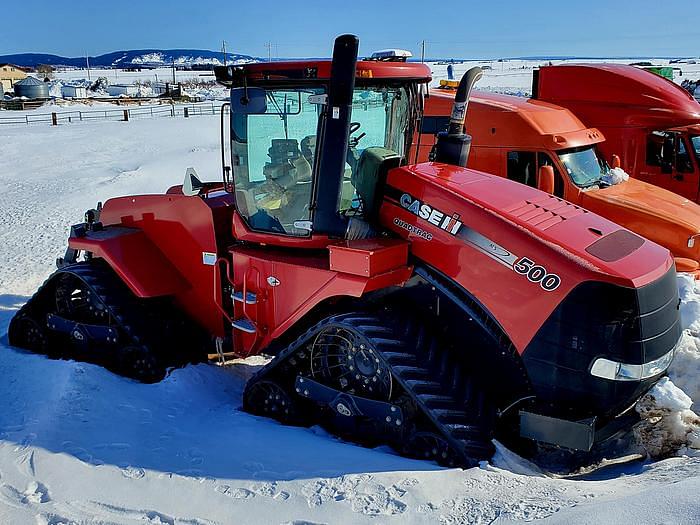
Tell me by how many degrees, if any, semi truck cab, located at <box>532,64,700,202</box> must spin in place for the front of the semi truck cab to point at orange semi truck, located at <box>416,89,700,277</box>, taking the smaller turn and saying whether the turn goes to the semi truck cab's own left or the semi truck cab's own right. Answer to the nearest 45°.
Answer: approximately 45° to the semi truck cab's own right

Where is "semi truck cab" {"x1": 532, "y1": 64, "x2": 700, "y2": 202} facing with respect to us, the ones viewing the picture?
facing the viewer and to the right of the viewer

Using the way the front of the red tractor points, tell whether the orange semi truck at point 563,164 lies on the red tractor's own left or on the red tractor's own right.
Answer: on the red tractor's own left

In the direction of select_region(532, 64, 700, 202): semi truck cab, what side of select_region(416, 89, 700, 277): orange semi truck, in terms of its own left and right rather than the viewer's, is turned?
left

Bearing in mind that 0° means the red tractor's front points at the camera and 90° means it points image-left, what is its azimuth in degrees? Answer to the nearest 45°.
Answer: approximately 315°

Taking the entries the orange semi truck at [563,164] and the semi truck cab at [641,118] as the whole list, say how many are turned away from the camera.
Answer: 0

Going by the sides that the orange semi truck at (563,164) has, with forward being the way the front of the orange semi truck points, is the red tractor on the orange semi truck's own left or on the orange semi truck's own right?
on the orange semi truck's own right
